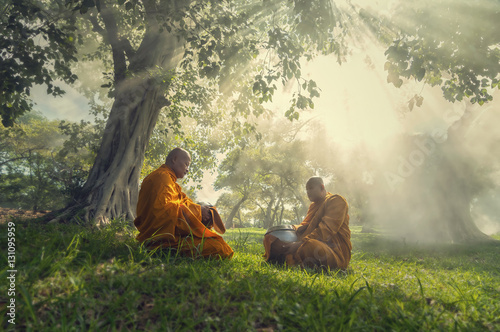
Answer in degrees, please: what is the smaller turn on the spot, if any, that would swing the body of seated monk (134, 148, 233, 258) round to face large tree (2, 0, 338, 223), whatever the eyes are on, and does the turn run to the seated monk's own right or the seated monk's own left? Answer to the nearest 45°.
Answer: approximately 90° to the seated monk's own left

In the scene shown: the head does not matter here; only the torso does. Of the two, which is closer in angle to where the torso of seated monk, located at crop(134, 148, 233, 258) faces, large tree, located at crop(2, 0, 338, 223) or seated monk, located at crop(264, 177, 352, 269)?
the seated monk

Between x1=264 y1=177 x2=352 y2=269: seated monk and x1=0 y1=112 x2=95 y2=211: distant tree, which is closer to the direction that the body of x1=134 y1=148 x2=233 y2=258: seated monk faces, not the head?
the seated monk

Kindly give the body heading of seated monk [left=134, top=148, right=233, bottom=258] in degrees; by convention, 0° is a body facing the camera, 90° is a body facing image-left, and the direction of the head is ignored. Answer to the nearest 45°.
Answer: approximately 270°

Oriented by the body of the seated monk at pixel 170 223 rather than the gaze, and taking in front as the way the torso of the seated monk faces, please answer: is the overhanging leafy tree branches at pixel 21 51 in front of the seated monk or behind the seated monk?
behind
